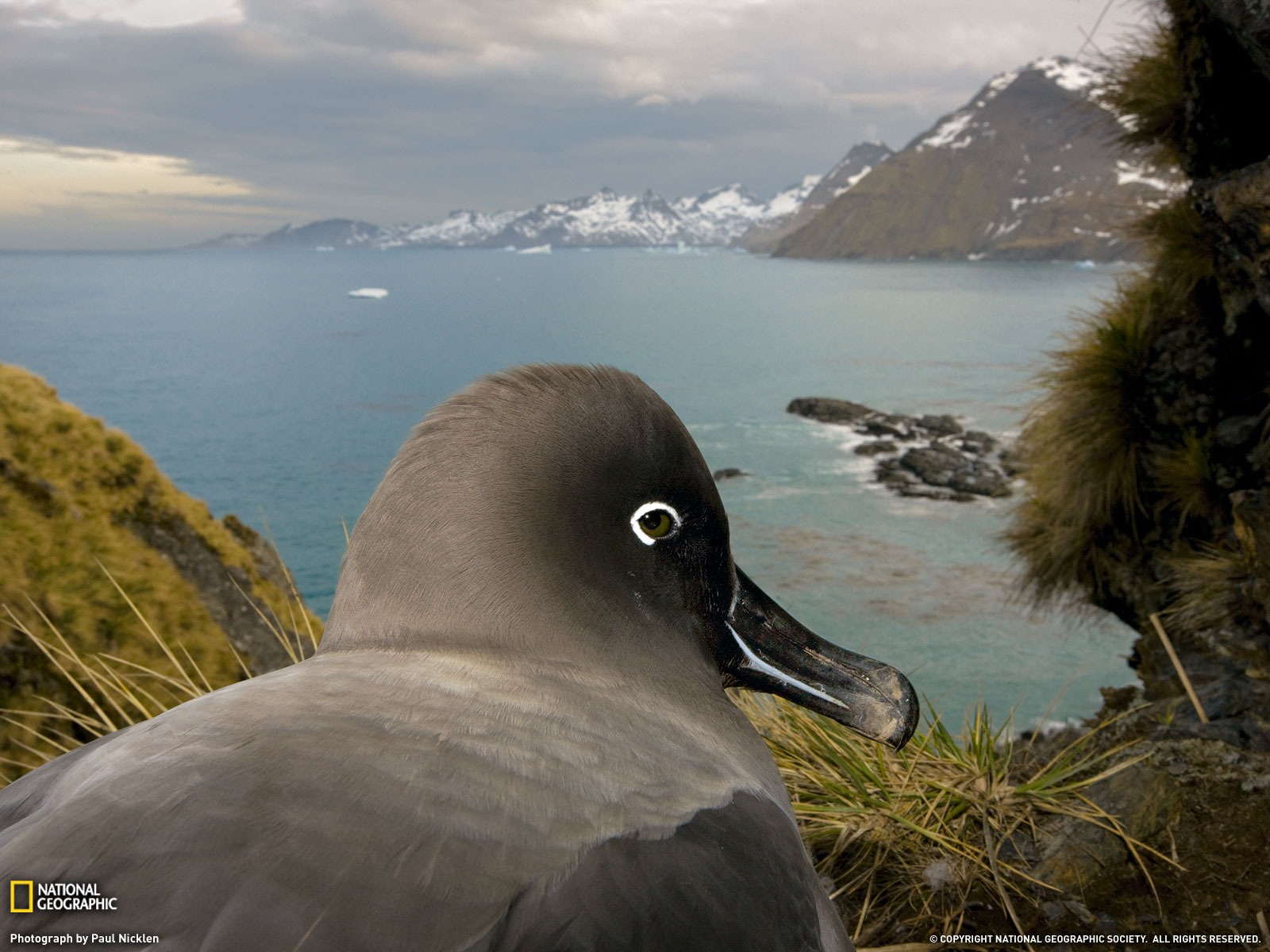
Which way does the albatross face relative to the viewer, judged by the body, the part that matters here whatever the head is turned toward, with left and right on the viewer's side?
facing away from the viewer and to the right of the viewer

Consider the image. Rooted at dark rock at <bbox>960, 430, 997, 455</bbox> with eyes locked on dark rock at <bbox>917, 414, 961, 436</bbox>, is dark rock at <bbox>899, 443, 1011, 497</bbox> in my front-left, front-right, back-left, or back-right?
back-left

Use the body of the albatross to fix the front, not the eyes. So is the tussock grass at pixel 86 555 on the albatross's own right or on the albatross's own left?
on the albatross's own left

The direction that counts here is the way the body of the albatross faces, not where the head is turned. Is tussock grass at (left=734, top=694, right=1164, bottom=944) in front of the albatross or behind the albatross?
in front

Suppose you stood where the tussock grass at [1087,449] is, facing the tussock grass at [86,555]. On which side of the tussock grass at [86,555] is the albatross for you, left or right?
left

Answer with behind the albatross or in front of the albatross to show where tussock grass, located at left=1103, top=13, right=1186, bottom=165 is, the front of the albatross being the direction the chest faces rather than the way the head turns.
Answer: in front

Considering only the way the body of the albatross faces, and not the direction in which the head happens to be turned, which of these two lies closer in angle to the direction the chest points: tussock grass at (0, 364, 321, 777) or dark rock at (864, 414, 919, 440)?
the dark rock

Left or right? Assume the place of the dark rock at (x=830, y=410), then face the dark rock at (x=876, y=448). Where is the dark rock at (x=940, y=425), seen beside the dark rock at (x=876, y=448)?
left

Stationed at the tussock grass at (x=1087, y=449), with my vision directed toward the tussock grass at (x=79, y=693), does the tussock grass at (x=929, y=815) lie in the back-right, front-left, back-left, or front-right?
front-left
